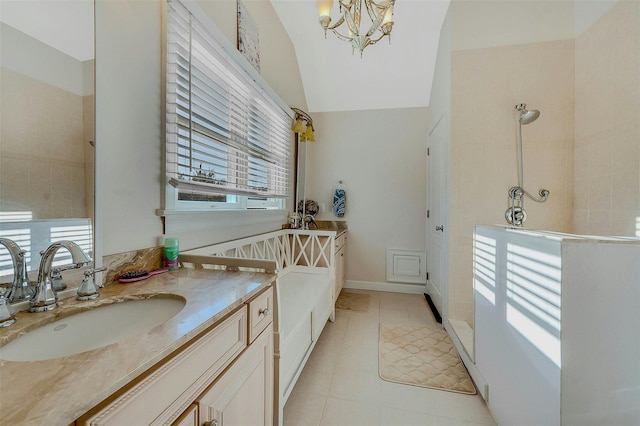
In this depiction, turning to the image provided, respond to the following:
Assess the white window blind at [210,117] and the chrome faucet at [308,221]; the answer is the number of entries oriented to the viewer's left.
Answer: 0

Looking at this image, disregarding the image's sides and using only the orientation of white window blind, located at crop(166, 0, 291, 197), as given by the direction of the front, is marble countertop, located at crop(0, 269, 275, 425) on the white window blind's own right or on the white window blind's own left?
on the white window blind's own right

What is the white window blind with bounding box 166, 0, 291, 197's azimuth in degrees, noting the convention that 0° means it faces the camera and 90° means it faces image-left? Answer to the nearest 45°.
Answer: approximately 315°

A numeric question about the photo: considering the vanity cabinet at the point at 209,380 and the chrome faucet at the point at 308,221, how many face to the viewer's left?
0

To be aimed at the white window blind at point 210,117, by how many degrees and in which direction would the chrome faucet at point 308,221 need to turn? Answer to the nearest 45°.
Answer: approximately 90° to its right

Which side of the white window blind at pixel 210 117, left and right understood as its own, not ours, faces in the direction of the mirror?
right

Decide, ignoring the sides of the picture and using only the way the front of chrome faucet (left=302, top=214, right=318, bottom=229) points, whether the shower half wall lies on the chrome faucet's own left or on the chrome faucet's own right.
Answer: on the chrome faucet's own right

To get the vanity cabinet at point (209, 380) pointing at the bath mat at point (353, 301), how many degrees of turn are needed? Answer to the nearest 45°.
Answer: approximately 90° to its left

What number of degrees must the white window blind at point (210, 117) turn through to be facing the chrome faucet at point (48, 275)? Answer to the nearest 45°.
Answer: approximately 90° to its right
